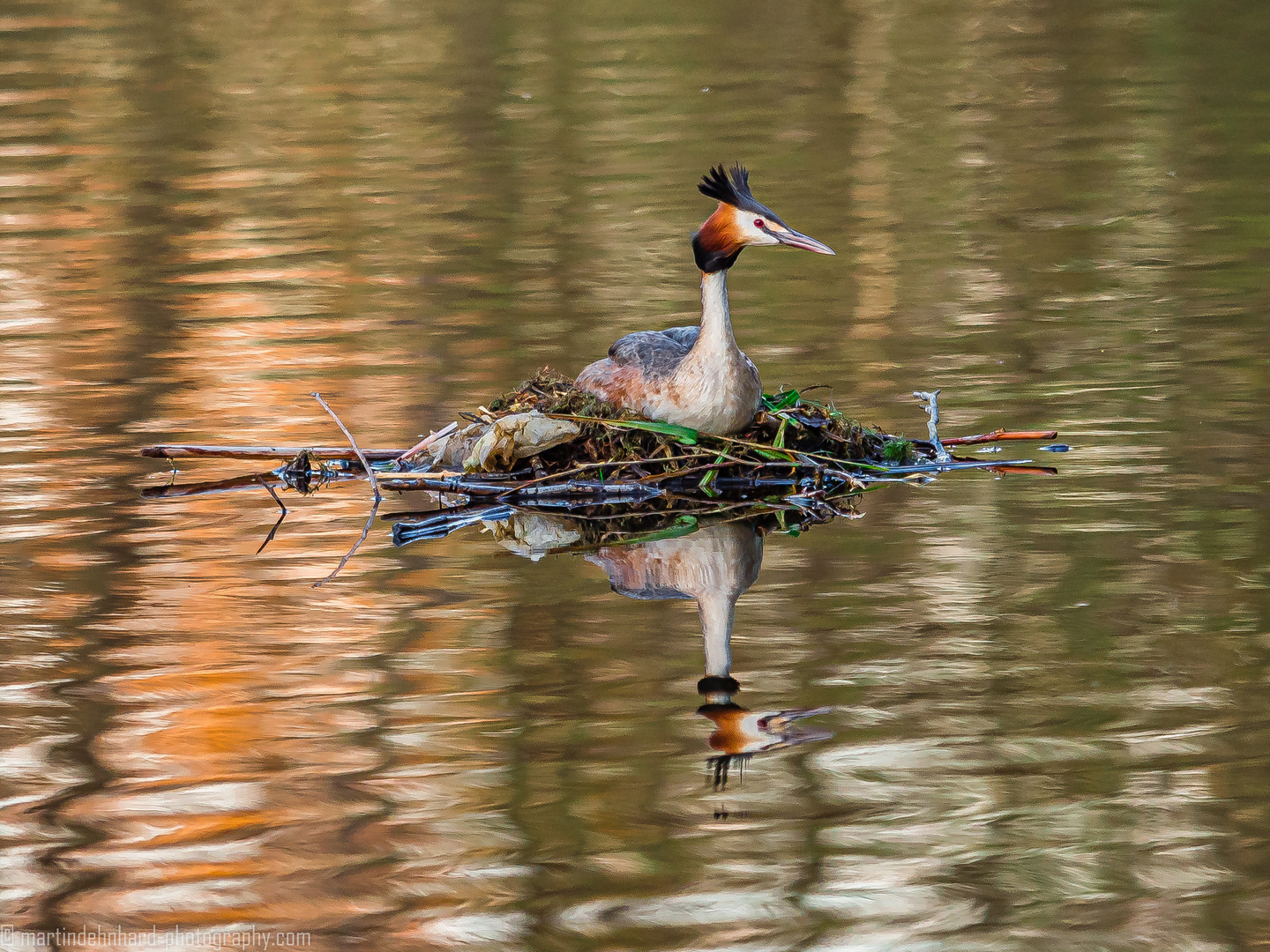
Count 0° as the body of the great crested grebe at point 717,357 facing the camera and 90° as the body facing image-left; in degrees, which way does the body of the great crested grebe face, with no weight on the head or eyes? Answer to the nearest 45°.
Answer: approximately 315°

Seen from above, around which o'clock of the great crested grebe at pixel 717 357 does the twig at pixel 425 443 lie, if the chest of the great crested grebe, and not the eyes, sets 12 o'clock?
The twig is roughly at 5 o'clock from the great crested grebe.
